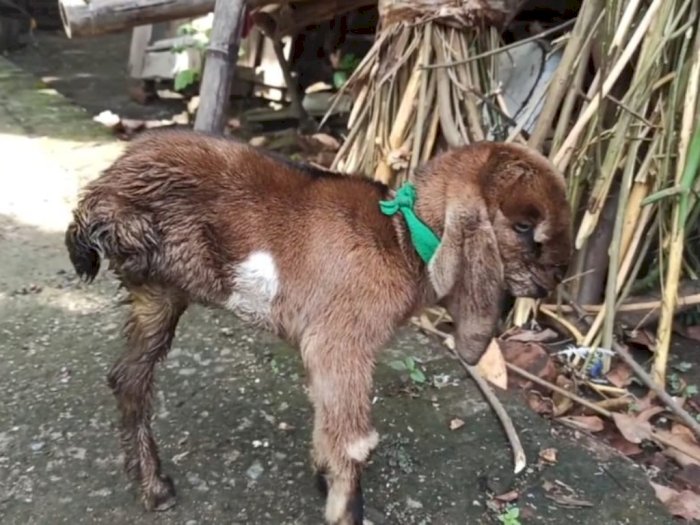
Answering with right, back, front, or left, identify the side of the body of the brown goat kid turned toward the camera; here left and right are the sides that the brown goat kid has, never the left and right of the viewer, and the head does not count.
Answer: right

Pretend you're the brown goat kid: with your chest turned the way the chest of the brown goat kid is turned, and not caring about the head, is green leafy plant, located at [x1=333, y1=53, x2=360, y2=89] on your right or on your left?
on your left

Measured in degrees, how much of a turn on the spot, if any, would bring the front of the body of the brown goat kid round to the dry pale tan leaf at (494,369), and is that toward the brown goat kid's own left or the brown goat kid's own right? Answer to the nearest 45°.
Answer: approximately 45° to the brown goat kid's own left
